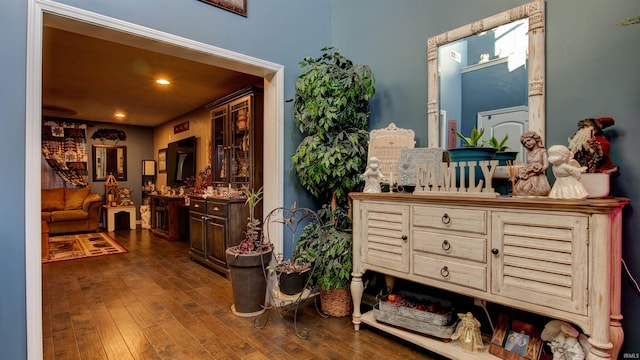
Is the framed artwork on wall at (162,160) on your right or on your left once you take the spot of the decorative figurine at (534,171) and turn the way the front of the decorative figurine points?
on your right

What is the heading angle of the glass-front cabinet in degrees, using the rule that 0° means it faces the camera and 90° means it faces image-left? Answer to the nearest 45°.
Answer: approximately 45°

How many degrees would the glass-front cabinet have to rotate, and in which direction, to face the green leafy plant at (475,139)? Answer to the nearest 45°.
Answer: approximately 90° to its left

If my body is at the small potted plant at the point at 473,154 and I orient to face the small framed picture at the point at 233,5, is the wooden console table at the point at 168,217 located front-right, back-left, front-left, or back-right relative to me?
front-right

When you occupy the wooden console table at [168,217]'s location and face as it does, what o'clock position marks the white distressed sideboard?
The white distressed sideboard is roughly at 10 o'clock from the wooden console table.

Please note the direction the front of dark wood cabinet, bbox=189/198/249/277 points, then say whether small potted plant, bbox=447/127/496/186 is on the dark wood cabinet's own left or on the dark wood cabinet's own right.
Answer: on the dark wood cabinet's own left

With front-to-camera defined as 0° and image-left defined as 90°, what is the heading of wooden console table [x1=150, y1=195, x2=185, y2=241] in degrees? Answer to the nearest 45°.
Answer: approximately 45°

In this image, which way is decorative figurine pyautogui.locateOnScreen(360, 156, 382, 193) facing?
toward the camera

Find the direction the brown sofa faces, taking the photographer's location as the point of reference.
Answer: facing the viewer
